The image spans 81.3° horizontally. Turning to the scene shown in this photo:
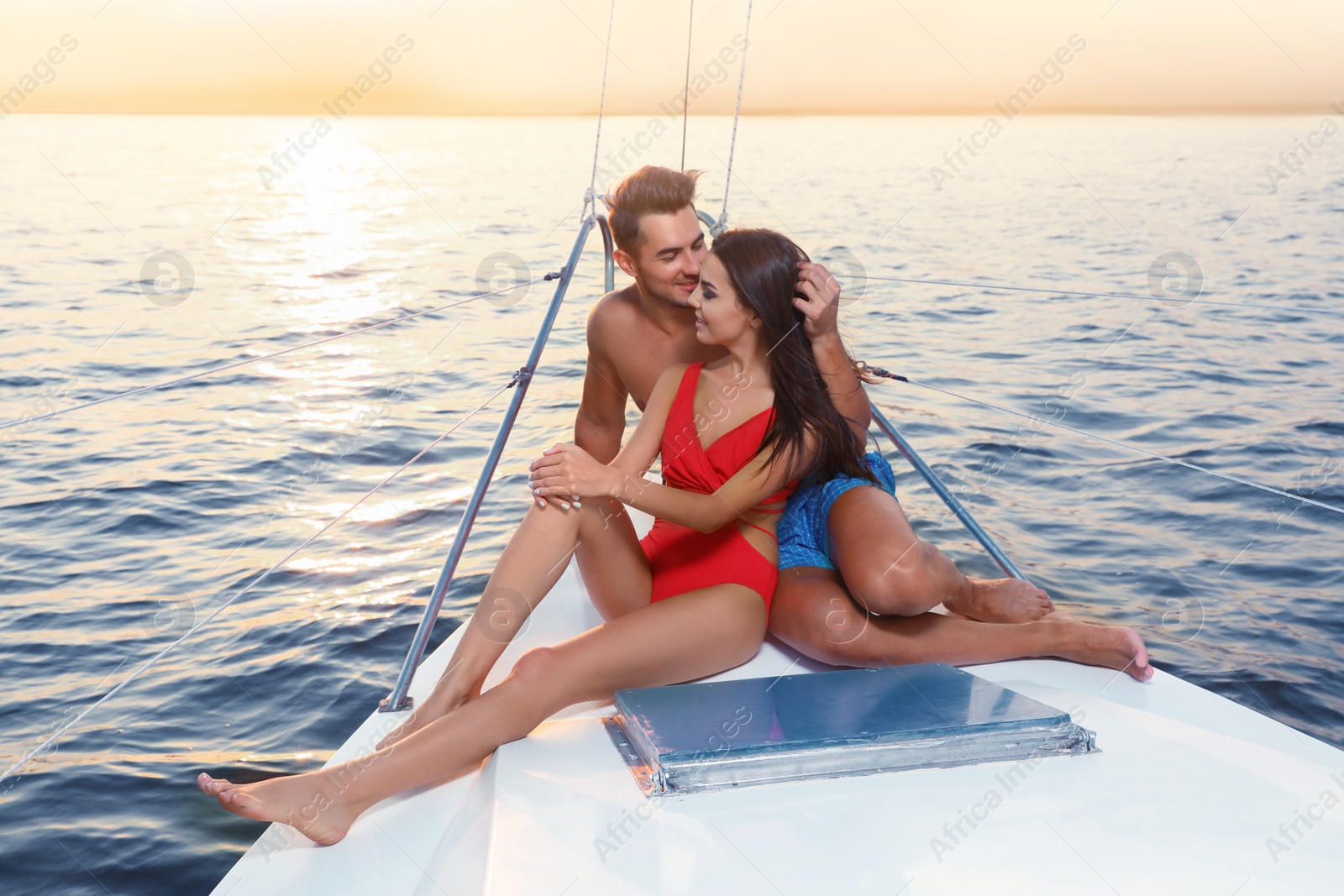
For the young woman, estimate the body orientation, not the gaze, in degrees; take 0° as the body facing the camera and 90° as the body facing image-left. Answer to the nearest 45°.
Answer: approximately 45°
